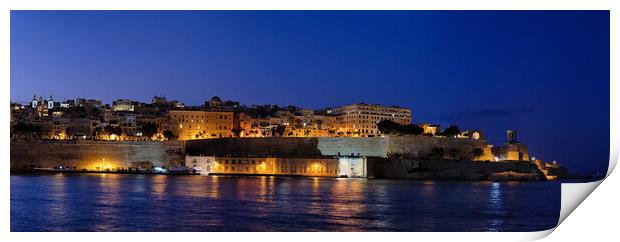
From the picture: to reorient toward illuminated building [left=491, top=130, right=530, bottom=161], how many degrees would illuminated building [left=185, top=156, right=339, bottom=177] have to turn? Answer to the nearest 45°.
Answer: approximately 90° to its left

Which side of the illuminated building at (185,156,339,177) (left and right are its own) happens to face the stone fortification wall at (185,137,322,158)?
back

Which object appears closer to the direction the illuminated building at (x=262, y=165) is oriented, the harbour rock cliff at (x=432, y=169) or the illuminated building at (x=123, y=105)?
the harbour rock cliff

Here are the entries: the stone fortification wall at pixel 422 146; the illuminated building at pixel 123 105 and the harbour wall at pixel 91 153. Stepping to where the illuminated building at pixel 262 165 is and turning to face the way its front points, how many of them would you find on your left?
1

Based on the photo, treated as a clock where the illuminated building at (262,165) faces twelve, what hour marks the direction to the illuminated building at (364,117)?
the illuminated building at (364,117) is roughly at 7 o'clock from the illuminated building at (262,165).

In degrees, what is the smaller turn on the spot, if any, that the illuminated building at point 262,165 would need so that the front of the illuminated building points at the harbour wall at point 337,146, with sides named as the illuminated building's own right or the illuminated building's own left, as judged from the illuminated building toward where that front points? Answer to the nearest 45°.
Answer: approximately 90° to the illuminated building's own left

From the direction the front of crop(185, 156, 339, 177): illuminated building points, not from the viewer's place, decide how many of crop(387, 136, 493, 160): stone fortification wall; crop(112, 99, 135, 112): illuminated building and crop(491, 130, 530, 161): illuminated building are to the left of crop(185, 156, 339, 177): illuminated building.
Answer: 2

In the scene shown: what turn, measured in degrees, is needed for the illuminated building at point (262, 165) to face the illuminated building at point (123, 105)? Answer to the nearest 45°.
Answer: approximately 135° to its right

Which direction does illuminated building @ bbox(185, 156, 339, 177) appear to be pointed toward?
toward the camera

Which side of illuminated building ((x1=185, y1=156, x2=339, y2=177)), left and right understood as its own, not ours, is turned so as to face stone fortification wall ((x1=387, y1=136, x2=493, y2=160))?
left

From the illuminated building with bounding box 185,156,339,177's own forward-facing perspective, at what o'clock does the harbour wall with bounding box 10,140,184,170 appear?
The harbour wall is roughly at 3 o'clock from the illuminated building.

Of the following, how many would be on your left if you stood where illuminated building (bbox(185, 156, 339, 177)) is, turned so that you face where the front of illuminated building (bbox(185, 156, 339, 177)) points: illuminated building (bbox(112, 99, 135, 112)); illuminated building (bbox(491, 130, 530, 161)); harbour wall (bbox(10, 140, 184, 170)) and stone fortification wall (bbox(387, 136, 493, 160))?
2

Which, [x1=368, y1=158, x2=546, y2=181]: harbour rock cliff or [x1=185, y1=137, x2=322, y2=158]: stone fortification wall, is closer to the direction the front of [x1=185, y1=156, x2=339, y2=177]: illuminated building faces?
the harbour rock cliff
